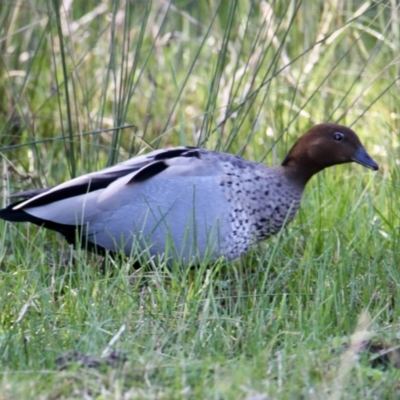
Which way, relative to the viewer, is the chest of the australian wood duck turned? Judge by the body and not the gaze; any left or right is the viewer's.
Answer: facing to the right of the viewer
